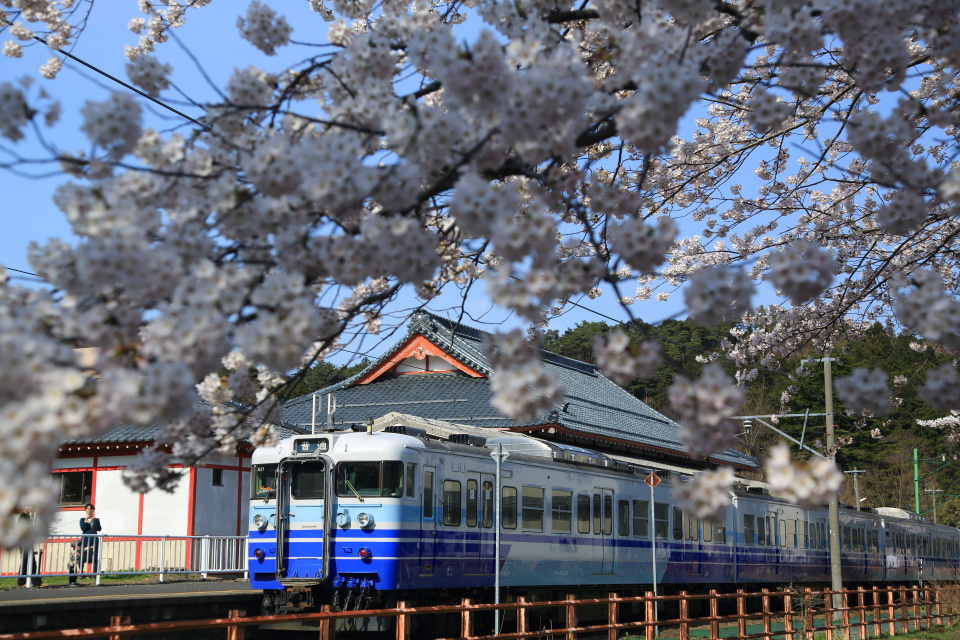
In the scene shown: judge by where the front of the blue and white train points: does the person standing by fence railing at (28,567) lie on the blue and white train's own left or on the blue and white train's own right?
on the blue and white train's own right

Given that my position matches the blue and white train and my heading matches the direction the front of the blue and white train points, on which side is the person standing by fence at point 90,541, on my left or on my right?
on my right

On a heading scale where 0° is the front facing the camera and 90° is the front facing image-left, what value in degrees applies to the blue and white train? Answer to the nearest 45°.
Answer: approximately 45°

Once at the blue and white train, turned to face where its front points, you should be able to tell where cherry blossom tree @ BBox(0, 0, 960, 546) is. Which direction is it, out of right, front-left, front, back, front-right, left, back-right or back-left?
front-left

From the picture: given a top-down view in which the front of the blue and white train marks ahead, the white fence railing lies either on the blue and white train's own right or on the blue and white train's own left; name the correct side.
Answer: on the blue and white train's own right
